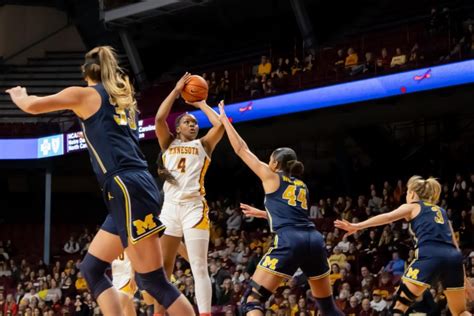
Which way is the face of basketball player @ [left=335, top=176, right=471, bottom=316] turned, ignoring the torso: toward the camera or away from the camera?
away from the camera

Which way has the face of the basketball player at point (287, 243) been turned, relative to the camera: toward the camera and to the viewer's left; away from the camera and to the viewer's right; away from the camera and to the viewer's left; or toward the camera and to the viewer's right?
away from the camera and to the viewer's left

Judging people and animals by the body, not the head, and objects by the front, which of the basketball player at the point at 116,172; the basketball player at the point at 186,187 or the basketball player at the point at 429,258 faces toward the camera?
the basketball player at the point at 186,187

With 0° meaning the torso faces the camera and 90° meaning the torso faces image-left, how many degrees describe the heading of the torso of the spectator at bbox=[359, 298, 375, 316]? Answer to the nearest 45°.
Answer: approximately 0°

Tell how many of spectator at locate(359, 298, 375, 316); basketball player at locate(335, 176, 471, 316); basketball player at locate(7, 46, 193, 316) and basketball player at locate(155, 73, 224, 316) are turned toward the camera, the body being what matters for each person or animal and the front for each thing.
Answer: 2

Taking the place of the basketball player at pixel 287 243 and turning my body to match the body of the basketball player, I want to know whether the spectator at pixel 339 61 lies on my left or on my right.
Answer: on my right
